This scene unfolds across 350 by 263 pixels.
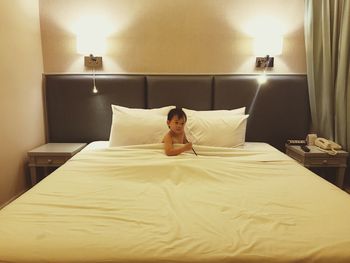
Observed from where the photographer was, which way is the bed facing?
facing the viewer

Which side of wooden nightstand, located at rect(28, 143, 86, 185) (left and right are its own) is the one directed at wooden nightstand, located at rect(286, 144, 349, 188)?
left

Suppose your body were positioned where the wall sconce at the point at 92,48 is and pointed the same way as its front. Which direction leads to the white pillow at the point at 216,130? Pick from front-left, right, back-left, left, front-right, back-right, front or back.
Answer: front-left

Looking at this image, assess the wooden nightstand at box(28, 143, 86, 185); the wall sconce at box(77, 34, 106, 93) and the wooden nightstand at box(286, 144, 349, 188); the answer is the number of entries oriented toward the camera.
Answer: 3

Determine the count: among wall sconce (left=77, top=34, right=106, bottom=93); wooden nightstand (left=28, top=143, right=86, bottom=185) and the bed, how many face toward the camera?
3

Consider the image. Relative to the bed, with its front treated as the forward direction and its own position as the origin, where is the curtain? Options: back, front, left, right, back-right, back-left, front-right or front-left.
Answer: back-left

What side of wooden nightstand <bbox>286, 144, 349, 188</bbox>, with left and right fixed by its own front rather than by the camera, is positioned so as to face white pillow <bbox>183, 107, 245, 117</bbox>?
right

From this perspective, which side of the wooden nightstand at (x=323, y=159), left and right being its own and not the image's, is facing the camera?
front

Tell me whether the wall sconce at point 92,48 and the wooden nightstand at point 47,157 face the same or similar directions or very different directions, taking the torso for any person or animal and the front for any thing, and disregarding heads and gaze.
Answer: same or similar directions
